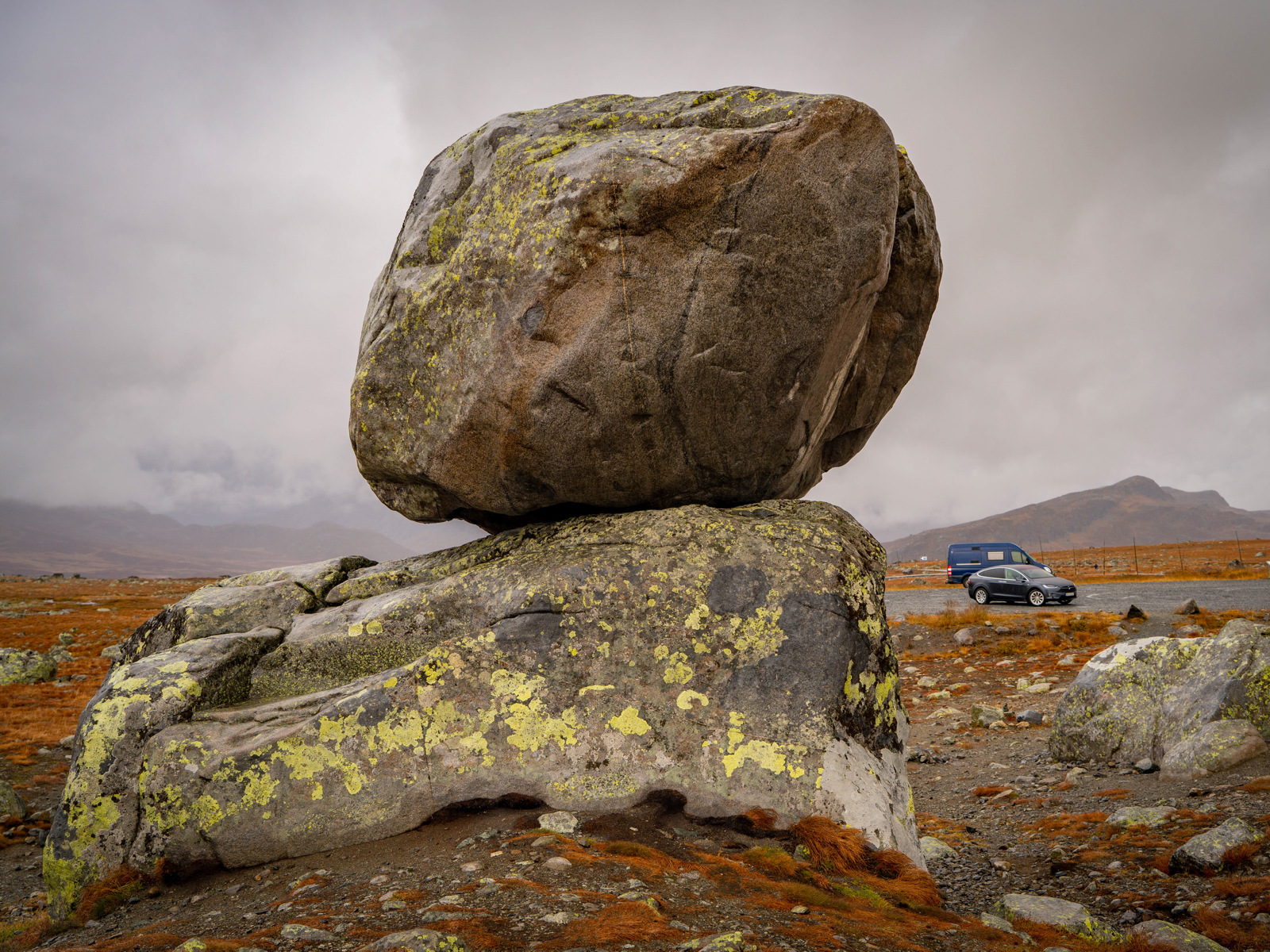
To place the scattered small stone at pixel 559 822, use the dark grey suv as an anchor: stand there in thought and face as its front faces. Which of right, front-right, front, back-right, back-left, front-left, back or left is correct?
front-right

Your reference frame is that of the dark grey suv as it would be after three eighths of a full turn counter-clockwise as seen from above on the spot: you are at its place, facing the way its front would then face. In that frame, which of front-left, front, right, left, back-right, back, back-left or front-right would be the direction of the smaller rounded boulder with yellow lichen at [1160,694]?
back

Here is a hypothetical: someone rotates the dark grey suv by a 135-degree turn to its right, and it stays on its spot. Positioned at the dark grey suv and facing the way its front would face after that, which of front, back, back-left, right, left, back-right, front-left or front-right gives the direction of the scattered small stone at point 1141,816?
left

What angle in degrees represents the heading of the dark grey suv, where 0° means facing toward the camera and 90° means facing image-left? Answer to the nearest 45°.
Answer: approximately 315°

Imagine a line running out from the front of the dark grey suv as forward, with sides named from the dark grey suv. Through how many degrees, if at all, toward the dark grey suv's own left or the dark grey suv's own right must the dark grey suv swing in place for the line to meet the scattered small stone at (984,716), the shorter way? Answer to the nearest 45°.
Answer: approximately 45° to the dark grey suv's own right

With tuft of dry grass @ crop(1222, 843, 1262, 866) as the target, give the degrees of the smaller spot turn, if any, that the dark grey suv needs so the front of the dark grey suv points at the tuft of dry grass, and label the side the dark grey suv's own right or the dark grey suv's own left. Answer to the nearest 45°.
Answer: approximately 45° to the dark grey suv's own right

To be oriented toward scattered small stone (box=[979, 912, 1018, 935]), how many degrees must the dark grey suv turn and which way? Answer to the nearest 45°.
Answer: approximately 45° to its right
